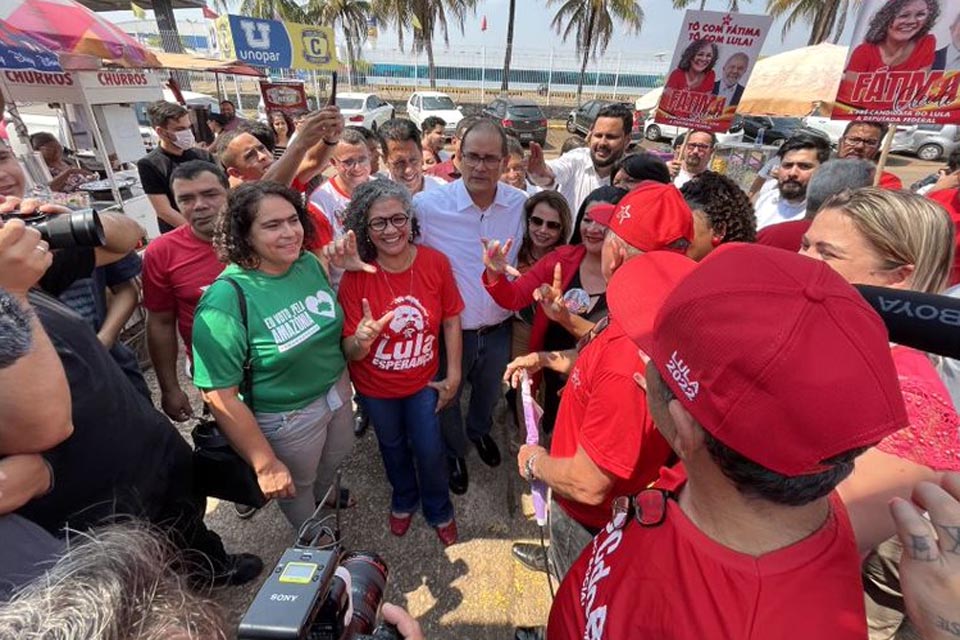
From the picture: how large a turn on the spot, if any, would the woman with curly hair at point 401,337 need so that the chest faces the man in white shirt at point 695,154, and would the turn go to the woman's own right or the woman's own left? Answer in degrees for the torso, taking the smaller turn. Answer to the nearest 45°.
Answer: approximately 135° to the woman's own left

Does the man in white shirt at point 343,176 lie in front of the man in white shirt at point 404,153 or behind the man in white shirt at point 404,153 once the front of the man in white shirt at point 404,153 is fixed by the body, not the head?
in front

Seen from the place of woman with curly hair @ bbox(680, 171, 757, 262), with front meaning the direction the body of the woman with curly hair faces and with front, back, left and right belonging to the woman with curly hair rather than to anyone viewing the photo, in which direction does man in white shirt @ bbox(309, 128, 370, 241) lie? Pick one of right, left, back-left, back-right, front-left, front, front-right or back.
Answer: front

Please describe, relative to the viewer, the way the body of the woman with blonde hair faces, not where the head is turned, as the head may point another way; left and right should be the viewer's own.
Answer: facing to the left of the viewer

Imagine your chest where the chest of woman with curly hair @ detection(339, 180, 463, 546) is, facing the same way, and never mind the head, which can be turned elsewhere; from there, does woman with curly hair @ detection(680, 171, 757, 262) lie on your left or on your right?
on your left

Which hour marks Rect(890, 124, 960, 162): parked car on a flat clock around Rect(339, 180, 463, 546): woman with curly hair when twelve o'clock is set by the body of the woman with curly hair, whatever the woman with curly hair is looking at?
The parked car is roughly at 8 o'clock from the woman with curly hair.

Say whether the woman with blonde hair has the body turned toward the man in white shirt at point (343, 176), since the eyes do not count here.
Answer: yes

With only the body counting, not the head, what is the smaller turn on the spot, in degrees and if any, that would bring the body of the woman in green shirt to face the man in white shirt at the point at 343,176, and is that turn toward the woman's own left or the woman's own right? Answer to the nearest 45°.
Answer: approximately 135° to the woman's own left

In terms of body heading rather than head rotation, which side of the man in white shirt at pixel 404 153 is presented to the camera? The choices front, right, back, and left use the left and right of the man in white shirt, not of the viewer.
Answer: front

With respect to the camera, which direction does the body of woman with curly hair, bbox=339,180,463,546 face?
toward the camera

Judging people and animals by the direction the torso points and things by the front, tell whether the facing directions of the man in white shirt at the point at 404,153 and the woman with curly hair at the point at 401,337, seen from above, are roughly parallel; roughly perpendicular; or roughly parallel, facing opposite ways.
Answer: roughly parallel

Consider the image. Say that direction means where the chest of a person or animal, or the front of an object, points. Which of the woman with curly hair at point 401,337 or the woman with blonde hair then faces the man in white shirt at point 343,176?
the woman with blonde hair

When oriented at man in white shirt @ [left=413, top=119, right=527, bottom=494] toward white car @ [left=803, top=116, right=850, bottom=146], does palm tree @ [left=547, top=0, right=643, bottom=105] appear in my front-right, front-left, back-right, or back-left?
front-left

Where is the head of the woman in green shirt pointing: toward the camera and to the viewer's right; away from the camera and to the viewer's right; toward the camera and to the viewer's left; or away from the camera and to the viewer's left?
toward the camera and to the viewer's right

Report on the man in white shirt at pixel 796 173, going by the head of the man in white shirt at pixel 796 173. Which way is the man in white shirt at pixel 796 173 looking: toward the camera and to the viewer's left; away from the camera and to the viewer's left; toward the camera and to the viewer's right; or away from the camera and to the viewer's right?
toward the camera and to the viewer's left

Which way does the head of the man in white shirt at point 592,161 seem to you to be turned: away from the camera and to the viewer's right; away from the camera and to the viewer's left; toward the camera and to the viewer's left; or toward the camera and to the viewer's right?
toward the camera and to the viewer's left

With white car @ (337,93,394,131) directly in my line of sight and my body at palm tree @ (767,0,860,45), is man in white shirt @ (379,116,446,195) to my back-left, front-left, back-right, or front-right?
front-left

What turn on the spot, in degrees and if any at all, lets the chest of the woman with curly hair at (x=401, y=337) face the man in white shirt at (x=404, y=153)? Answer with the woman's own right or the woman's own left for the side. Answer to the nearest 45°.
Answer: approximately 180°

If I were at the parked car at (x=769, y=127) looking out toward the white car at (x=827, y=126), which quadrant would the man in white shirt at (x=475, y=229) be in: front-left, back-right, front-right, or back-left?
back-right
